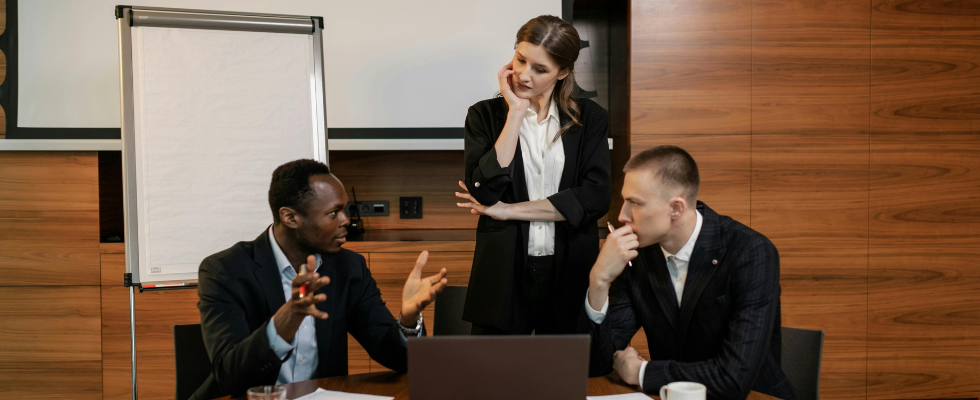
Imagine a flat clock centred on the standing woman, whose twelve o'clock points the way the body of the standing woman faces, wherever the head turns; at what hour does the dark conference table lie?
The dark conference table is roughly at 1 o'clock from the standing woman.

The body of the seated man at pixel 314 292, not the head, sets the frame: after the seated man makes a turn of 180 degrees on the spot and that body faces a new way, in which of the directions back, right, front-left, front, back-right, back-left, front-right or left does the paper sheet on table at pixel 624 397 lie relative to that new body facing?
back

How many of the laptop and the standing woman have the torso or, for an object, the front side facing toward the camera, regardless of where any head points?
1

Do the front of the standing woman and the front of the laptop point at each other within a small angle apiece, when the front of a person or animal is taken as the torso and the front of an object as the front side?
yes

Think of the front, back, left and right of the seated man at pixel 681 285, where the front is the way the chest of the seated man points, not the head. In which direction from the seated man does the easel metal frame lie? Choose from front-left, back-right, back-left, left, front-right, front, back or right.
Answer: front-right

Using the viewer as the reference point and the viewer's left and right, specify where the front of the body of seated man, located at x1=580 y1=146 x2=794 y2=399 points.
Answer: facing the viewer and to the left of the viewer

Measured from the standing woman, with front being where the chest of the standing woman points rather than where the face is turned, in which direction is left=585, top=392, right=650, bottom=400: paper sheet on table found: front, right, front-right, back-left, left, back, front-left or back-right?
front

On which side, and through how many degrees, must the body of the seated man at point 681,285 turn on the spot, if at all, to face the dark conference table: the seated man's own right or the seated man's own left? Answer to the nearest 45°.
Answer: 0° — they already face it

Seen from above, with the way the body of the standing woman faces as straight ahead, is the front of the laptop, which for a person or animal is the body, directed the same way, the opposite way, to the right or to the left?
the opposite way

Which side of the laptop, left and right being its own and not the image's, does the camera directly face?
back

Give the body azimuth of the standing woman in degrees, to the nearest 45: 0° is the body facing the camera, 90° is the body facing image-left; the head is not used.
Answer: approximately 0°

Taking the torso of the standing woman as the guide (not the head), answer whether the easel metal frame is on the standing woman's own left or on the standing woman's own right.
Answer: on the standing woman's own right

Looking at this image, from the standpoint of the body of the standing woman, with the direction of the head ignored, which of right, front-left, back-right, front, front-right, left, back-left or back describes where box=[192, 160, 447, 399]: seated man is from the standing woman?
front-right

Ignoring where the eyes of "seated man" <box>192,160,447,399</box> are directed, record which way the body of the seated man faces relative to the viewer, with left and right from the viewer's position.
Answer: facing the viewer and to the right of the viewer

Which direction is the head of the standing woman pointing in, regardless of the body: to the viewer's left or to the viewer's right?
to the viewer's left

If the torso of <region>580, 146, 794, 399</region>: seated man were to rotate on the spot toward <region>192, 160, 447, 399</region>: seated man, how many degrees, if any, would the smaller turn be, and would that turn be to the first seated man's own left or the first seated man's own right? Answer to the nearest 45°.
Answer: approximately 45° to the first seated man's own right

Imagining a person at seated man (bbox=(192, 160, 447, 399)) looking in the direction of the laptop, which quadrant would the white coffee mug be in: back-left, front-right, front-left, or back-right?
front-left

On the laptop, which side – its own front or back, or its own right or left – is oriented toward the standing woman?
front
